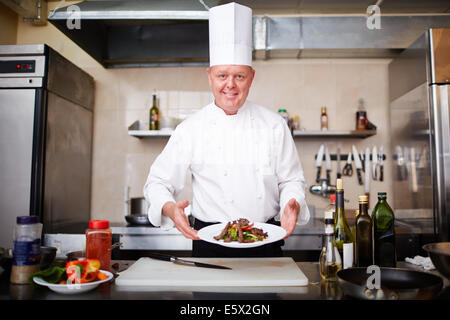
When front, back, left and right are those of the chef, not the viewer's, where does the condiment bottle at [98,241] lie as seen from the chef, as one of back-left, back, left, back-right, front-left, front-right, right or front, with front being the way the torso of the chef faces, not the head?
front-right

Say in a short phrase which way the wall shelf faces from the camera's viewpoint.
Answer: facing the viewer

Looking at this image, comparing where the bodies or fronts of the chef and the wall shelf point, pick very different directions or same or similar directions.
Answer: same or similar directions

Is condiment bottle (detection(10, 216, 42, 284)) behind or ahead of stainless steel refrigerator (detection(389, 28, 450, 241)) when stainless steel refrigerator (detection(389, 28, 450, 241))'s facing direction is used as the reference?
ahead

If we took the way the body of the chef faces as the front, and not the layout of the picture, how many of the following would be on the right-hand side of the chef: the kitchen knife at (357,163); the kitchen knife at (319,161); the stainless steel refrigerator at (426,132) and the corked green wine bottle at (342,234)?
0

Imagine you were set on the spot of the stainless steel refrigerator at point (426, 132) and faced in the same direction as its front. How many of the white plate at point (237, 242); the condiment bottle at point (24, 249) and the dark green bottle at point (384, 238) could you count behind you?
0

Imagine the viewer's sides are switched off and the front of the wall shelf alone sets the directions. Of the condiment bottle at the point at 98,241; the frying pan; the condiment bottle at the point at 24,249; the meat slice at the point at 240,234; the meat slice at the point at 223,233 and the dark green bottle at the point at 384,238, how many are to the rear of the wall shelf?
0

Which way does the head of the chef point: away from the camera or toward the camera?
toward the camera

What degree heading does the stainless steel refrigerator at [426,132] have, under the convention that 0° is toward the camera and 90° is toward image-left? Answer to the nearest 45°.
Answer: approximately 0°

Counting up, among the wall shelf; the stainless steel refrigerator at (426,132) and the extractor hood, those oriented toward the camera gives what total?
3

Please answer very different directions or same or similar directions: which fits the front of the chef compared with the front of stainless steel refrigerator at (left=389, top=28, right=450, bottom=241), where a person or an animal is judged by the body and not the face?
same or similar directions

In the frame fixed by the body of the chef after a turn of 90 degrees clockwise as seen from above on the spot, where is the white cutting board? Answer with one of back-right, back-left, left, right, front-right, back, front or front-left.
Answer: left

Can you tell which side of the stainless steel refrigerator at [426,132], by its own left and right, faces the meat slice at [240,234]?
front

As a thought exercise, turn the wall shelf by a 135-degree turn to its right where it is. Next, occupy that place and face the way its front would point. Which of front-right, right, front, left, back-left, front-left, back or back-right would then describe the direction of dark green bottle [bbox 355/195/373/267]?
back-left

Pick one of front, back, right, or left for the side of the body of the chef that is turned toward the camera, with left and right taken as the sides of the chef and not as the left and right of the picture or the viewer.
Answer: front

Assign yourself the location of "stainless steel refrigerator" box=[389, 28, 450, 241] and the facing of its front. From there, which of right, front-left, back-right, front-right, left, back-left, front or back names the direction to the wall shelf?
right

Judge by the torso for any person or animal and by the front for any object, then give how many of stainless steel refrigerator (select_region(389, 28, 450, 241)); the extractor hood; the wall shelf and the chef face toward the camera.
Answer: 4
